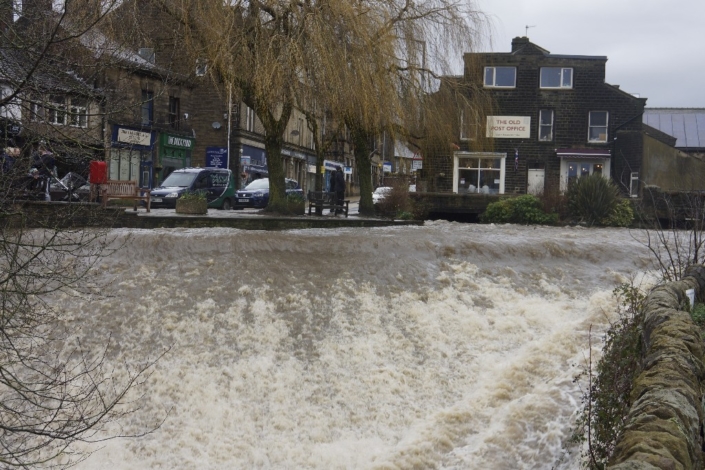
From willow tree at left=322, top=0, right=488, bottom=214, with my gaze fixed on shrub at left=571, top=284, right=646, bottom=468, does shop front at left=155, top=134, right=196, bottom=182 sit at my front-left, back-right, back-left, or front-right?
back-right

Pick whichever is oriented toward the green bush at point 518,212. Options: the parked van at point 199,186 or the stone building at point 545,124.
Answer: the stone building

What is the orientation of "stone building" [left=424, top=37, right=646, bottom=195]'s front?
toward the camera

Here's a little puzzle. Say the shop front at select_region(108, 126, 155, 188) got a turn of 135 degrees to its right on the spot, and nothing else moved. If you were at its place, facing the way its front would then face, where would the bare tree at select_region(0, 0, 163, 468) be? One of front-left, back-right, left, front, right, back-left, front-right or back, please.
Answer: back-left

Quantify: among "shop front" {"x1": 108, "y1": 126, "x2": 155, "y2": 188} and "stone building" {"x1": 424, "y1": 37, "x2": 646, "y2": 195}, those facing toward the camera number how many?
2

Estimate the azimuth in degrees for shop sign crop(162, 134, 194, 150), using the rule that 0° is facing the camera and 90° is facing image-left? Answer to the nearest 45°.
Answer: approximately 315°

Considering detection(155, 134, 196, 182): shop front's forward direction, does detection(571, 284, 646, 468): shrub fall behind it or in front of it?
in front

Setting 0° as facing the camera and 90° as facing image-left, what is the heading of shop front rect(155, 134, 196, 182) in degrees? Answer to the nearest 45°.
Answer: approximately 315°

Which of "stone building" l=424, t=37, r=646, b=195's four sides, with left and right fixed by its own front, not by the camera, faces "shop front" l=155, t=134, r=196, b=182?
right

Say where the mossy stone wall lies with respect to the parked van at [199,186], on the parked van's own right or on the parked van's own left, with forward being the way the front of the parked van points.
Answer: on the parked van's own left

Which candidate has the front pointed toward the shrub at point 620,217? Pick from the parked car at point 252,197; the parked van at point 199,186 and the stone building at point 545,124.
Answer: the stone building

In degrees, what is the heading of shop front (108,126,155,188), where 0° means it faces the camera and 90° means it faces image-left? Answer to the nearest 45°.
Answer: approximately 0°

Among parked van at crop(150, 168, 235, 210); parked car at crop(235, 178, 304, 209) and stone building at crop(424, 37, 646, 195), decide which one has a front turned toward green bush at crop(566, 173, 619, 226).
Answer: the stone building
